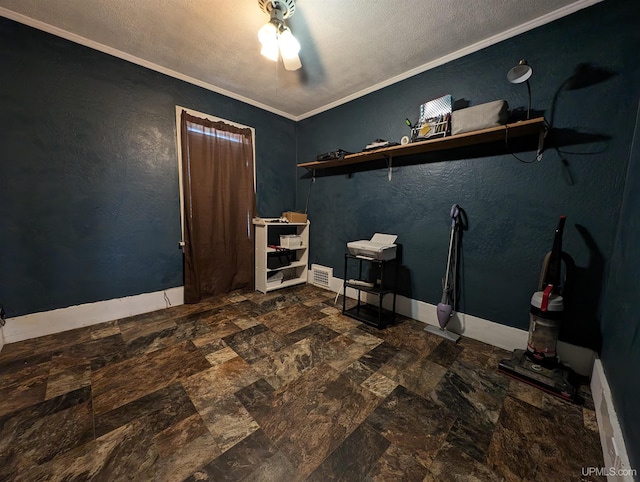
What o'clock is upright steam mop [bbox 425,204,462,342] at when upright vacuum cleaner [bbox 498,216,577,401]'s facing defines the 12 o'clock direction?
upright steam mop [bbox 425,204,462,342] is roughly at 2 o'clock from upright vacuum cleaner [bbox 498,216,577,401].

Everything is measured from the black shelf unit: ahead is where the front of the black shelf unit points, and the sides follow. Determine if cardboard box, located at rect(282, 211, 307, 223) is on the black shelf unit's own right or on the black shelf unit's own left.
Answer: on the black shelf unit's own right

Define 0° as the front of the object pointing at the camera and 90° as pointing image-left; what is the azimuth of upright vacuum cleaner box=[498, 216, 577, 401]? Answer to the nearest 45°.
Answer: approximately 45°

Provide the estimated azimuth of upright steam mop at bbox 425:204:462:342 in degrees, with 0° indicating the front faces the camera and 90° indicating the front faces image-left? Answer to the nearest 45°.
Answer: approximately 45°

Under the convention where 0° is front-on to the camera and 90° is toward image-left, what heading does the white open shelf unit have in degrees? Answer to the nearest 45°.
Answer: approximately 315°
